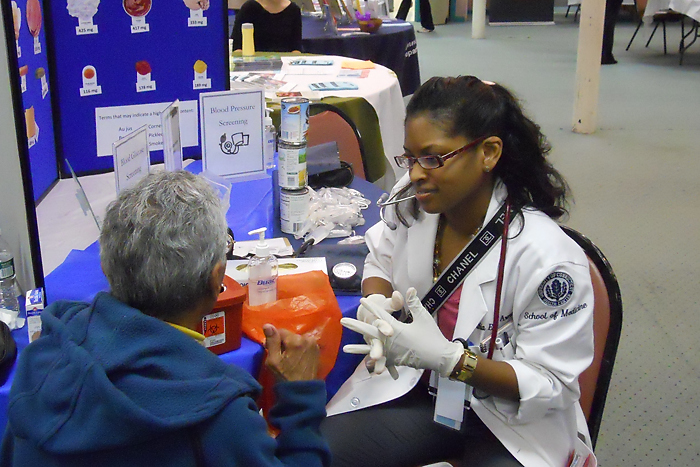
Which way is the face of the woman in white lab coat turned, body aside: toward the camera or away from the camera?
toward the camera

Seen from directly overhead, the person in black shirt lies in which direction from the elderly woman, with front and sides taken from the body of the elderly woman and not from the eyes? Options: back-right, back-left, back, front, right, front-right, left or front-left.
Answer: front-left

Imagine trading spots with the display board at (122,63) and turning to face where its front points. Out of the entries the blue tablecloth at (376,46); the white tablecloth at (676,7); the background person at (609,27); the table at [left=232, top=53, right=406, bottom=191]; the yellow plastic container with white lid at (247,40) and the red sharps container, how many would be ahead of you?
1

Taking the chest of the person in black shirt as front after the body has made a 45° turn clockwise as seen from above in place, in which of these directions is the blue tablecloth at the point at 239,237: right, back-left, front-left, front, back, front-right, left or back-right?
front-left

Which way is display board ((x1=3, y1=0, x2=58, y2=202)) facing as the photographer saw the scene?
facing the viewer and to the right of the viewer

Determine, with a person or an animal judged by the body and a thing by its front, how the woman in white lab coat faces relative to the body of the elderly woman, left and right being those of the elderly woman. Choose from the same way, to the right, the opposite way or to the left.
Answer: the opposite way

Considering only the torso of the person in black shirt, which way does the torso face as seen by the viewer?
toward the camera

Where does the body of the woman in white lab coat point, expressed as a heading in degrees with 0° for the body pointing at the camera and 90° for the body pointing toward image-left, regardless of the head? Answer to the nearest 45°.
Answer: approximately 45°

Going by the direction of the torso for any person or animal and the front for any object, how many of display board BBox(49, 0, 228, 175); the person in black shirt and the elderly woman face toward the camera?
2

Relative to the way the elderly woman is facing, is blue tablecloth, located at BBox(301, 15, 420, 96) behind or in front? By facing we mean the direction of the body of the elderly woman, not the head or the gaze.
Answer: in front
